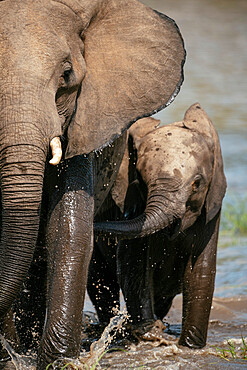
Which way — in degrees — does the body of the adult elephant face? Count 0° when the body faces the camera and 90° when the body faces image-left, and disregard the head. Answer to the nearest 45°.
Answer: approximately 0°

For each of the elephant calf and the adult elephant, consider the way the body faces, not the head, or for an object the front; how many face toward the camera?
2

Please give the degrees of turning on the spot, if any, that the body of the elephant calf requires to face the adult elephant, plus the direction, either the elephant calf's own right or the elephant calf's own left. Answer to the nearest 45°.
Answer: approximately 45° to the elephant calf's own right

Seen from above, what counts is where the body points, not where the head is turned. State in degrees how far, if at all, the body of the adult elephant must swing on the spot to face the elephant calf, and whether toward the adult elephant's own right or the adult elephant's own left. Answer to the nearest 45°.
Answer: approximately 135° to the adult elephant's own left
